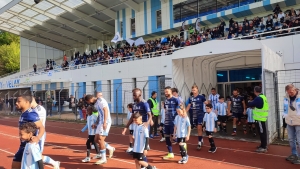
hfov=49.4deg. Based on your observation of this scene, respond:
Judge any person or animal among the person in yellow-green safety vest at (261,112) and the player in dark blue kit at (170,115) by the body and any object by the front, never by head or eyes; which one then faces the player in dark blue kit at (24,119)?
the player in dark blue kit at (170,115)

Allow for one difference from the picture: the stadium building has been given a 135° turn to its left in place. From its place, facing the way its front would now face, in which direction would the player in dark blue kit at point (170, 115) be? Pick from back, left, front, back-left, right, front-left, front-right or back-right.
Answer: right

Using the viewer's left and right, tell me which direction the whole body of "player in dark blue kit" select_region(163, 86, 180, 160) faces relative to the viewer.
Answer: facing the viewer and to the left of the viewer

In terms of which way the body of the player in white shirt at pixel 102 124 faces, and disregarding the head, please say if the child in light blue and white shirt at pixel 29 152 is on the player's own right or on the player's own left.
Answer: on the player's own left

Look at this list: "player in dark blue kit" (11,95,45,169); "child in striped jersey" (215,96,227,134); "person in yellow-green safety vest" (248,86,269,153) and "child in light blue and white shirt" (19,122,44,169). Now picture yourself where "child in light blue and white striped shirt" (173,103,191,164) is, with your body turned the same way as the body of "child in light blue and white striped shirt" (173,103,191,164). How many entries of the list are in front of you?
2

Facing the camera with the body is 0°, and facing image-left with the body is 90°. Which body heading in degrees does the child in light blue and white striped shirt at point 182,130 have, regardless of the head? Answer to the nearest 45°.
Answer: approximately 45°

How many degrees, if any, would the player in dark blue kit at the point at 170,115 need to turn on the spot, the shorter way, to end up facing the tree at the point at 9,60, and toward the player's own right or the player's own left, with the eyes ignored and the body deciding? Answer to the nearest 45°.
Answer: approximately 90° to the player's own right

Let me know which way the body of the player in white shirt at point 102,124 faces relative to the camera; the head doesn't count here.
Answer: to the viewer's left

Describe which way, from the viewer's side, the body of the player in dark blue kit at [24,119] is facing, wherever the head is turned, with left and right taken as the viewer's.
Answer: facing to the left of the viewer

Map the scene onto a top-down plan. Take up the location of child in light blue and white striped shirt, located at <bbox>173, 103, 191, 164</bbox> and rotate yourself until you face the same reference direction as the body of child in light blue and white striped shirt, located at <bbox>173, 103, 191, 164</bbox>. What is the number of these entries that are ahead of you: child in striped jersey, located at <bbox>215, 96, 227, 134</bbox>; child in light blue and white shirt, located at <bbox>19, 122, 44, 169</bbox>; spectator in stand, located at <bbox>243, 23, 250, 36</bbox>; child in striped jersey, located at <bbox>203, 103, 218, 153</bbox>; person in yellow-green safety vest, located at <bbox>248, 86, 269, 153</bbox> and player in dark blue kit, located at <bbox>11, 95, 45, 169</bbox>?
2

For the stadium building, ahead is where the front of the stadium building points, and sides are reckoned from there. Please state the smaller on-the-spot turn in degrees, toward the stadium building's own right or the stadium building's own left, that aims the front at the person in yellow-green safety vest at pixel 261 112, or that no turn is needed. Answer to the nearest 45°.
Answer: approximately 45° to the stadium building's own left

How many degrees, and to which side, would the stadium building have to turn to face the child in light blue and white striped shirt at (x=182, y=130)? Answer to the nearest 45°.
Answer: approximately 45° to its left

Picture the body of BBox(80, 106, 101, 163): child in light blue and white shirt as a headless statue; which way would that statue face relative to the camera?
to the viewer's left
